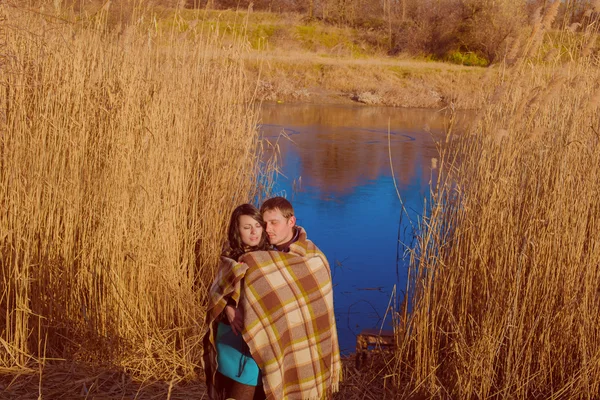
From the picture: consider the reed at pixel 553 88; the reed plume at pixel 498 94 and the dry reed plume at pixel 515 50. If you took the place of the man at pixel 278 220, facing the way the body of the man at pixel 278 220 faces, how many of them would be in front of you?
0

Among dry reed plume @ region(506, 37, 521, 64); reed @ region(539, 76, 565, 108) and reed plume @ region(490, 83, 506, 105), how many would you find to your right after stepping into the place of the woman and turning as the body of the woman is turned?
0

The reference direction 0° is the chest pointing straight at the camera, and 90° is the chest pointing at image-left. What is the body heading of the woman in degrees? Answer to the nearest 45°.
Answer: approximately 315°

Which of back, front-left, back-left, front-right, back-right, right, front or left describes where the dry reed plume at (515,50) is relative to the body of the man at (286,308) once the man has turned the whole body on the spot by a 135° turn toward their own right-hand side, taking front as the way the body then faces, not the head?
front-right

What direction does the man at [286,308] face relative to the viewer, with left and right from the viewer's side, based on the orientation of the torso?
facing the viewer and to the left of the viewer

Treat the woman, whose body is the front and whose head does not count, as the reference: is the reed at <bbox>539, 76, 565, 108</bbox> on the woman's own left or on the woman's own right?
on the woman's own left

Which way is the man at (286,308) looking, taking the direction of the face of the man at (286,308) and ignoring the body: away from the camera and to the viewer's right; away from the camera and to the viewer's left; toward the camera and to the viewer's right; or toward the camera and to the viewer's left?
toward the camera and to the viewer's left

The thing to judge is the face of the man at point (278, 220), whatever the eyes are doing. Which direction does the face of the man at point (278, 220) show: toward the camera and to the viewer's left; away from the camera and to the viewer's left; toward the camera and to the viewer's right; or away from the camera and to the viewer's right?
toward the camera and to the viewer's left

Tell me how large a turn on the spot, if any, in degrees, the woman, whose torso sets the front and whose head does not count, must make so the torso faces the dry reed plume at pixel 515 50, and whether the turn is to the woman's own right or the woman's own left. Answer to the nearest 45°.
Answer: approximately 90° to the woman's own left
